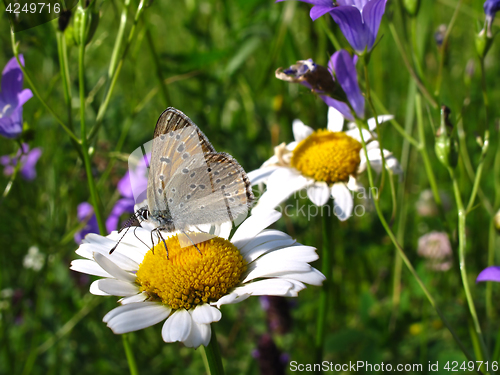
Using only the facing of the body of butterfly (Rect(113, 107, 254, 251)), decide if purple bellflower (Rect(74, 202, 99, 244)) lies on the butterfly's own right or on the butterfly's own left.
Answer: on the butterfly's own right

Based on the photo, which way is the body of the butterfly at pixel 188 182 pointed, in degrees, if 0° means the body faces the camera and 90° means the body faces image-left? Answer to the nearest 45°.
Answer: approximately 90°
